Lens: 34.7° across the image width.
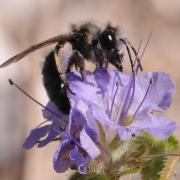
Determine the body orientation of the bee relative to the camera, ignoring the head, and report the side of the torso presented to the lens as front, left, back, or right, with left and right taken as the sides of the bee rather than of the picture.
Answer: right
